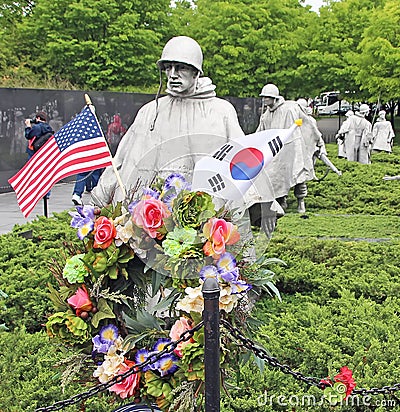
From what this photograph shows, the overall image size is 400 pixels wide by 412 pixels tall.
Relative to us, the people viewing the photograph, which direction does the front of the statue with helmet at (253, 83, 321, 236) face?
facing the viewer and to the left of the viewer

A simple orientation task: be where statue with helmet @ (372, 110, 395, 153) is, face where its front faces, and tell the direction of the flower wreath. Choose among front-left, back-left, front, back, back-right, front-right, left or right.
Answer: front

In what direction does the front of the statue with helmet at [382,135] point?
toward the camera

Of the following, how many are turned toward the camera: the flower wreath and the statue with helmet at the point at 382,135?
2

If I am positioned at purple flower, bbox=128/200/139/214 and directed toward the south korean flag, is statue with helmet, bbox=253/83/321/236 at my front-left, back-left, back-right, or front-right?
front-left

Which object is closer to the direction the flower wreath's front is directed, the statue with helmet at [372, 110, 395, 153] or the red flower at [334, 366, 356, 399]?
the red flower

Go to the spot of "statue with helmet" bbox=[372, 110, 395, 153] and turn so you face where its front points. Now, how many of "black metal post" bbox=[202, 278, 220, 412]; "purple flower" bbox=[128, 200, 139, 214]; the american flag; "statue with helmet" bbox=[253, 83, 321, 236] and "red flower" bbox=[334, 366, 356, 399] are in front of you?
5

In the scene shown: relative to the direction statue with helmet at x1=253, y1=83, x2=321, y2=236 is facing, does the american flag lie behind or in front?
in front

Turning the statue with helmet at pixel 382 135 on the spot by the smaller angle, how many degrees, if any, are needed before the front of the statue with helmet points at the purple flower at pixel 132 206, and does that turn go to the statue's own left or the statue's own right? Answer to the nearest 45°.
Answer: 0° — it already faces it

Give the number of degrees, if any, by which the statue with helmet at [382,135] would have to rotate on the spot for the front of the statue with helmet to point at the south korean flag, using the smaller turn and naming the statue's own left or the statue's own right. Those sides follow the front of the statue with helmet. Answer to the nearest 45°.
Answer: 0° — it already faces it

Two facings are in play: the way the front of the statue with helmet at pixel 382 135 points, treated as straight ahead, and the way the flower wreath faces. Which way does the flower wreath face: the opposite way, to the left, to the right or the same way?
the same way

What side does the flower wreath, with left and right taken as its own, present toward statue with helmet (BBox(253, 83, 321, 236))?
back

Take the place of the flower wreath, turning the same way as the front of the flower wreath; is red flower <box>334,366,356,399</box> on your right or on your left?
on your left

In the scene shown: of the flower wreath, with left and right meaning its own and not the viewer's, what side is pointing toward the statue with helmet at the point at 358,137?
back

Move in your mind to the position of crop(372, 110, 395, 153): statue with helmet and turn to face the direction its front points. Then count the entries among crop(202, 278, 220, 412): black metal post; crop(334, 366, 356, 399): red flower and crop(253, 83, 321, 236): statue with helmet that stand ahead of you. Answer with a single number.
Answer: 3

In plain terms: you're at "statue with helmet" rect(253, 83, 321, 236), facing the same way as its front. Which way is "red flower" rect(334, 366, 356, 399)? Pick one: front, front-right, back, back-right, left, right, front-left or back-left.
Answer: front-left

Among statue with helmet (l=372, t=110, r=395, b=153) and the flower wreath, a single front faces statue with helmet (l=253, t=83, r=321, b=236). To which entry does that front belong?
statue with helmet (l=372, t=110, r=395, b=153)
